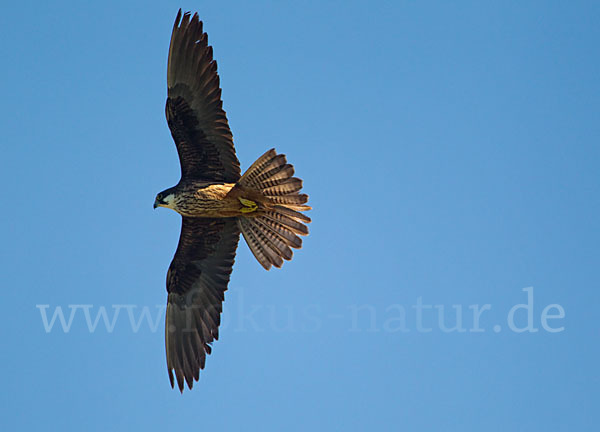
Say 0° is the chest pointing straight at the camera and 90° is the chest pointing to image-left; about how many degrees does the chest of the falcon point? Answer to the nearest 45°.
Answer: approximately 90°
